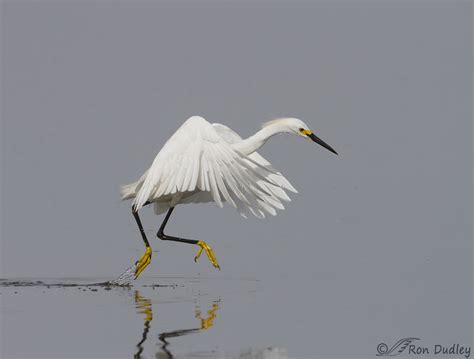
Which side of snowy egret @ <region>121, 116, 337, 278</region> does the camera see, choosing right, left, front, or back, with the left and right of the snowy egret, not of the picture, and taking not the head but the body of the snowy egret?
right
